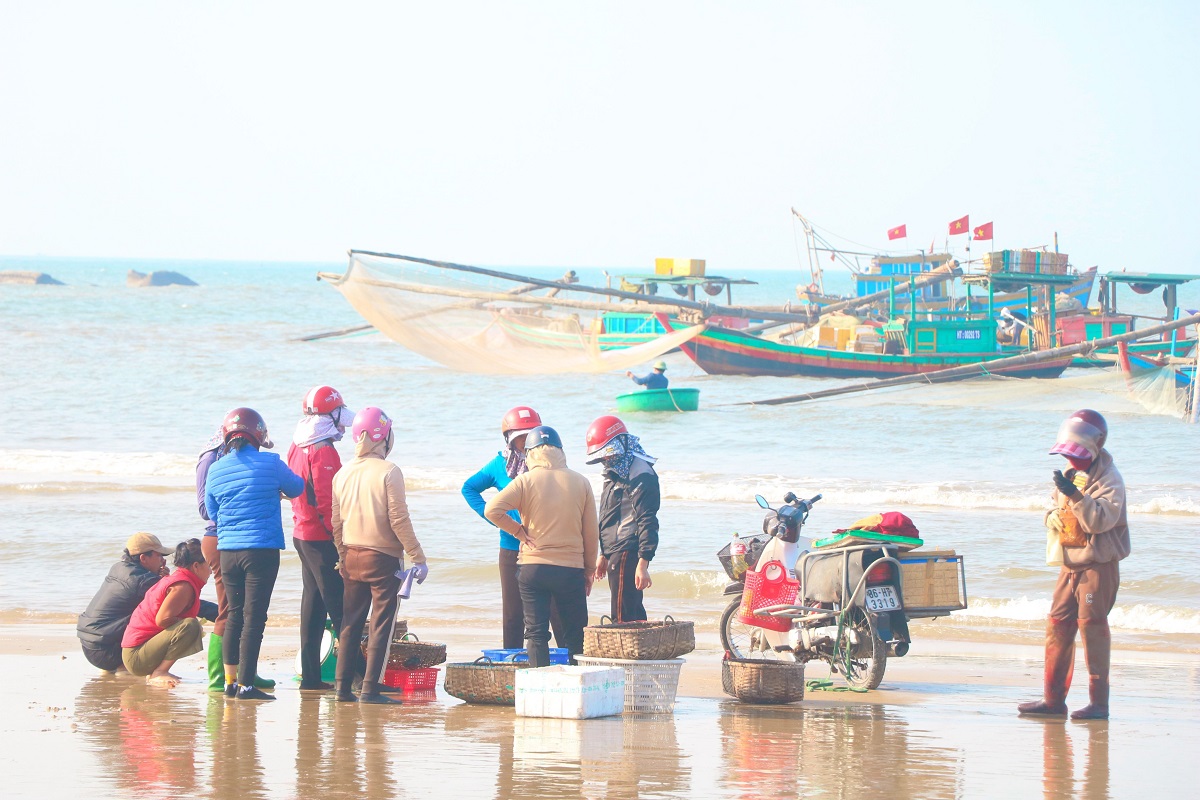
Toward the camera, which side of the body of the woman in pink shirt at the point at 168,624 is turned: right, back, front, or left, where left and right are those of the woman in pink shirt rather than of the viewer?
right

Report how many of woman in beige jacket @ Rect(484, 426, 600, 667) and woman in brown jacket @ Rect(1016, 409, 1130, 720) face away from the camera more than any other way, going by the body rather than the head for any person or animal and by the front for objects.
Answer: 1

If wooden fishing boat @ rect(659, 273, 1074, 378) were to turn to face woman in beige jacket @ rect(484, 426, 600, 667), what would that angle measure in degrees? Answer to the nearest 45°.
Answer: approximately 90° to its left

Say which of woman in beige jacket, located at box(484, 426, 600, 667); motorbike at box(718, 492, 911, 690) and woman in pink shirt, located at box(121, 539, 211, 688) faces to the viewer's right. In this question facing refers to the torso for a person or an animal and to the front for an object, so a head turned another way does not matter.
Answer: the woman in pink shirt

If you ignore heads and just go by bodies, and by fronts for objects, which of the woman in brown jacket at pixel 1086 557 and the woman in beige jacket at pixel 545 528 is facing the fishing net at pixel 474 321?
the woman in beige jacket

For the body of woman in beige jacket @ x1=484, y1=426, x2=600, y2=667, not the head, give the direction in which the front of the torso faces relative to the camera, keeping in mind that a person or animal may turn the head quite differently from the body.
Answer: away from the camera

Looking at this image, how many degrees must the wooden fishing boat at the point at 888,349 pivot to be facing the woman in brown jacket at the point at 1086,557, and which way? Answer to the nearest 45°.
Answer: approximately 90° to its left

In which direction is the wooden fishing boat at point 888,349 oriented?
to the viewer's left

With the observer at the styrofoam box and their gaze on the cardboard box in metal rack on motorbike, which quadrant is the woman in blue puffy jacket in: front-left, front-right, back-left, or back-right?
back-left

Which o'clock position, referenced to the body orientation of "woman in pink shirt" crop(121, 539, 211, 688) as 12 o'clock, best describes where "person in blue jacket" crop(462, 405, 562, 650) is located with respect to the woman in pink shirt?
The person in blue jacket is roughly at 1 o'clock from the woman in pink shirt.

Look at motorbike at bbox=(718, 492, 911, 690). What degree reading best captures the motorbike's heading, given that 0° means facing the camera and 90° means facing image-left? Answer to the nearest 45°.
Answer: approximately 135°
